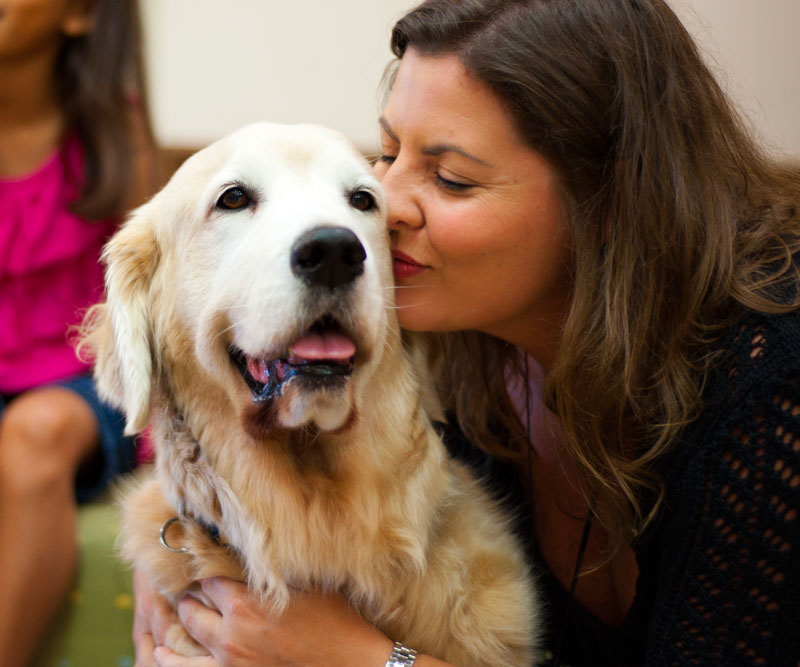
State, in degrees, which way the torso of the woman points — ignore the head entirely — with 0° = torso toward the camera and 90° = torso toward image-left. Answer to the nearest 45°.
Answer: approximately 45°

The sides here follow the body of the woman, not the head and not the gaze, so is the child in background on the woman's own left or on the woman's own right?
on the woman's own right
